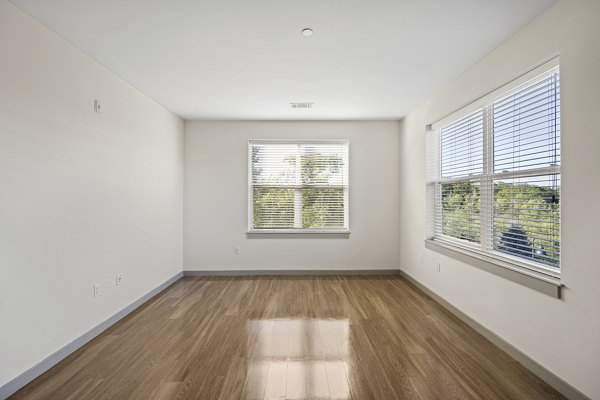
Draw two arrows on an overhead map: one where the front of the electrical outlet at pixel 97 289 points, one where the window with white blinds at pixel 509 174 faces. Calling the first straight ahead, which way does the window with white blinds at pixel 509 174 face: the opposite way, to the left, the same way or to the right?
the opposite way

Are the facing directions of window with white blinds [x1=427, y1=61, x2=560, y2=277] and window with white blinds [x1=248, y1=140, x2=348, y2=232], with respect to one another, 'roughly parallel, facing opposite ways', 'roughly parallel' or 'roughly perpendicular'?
roughly perpendicular

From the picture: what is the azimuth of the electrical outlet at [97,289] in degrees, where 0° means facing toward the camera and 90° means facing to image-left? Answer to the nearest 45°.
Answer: approximately 315°

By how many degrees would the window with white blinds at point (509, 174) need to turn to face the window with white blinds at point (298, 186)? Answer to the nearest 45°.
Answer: approximately 45° to its right

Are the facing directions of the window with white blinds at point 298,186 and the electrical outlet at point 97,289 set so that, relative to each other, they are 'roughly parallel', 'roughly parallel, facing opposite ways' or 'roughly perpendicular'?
roughly perpendicular

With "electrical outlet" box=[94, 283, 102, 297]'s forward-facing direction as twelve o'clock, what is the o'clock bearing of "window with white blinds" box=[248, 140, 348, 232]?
The window with white blinds is roughly at 10 o'clock from the electrical outlet.

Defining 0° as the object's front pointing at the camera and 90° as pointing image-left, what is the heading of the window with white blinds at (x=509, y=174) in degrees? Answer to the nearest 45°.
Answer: approximately 45°

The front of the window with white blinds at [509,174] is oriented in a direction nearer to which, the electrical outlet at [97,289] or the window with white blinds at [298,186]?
the electrical outlet

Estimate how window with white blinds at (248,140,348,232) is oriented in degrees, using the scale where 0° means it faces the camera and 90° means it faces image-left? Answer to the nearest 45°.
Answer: approximately 0°
